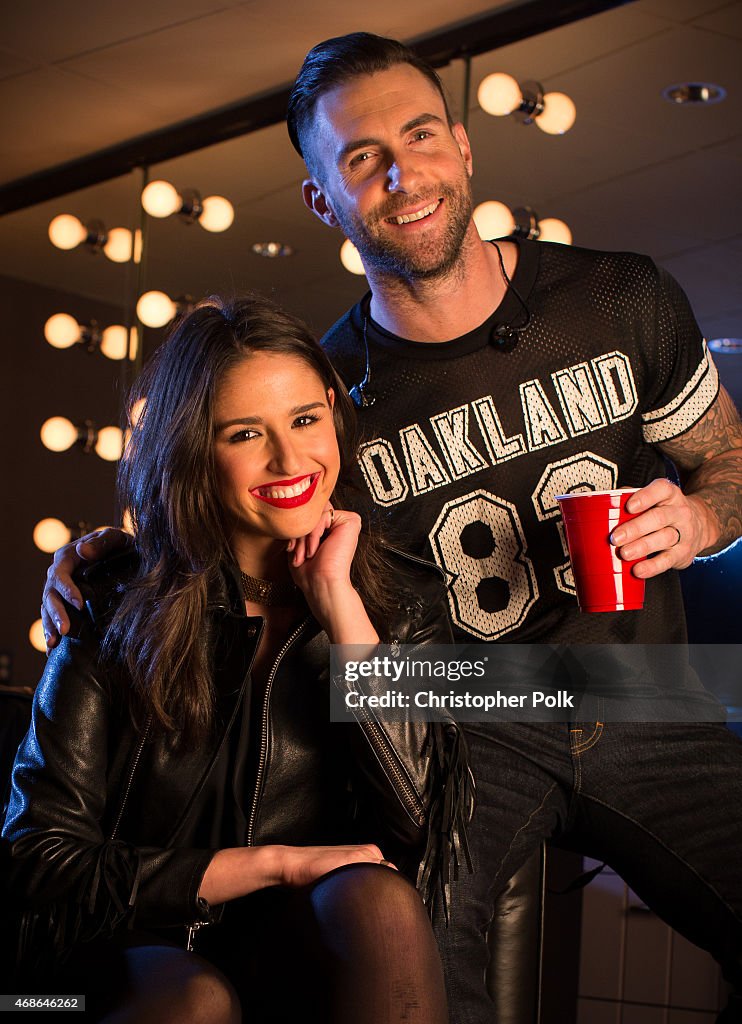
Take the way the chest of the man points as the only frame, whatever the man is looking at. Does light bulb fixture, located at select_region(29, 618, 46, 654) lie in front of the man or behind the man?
behind

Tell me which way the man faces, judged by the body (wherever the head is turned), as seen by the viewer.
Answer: toward the camera

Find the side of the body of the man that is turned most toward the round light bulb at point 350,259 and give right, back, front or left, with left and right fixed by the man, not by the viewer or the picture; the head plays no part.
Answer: back
